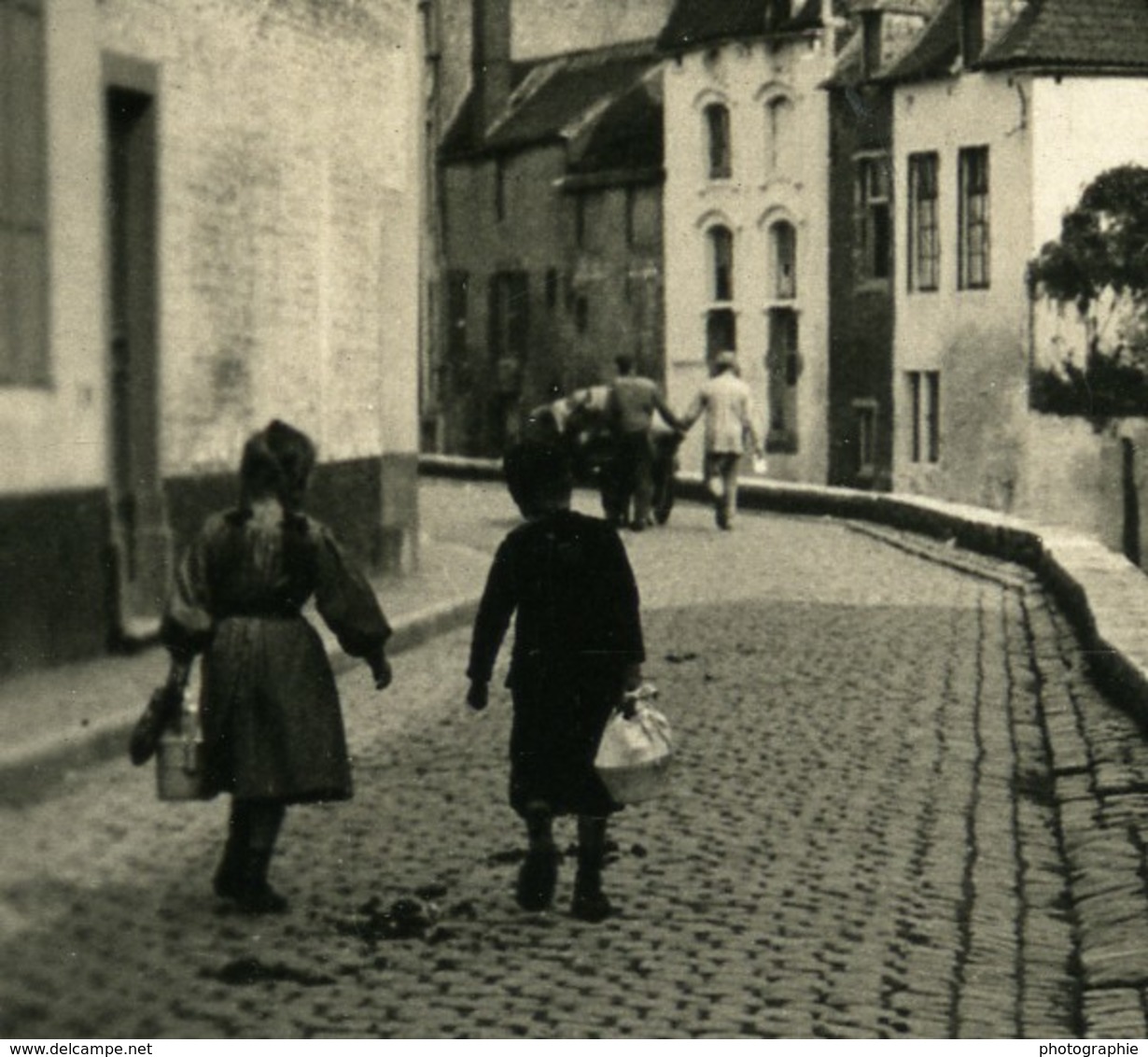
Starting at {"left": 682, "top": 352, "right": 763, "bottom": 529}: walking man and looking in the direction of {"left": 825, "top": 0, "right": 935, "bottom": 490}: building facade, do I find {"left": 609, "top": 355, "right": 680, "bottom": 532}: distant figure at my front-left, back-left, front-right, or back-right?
back-left

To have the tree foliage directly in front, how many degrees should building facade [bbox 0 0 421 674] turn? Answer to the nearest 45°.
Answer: approximately 90° to its left

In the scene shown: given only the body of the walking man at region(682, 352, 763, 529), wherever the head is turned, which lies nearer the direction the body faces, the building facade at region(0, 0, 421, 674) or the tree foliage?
the tree foliage

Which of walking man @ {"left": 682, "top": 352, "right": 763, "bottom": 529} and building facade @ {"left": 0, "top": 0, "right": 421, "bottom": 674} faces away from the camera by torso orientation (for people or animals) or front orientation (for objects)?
the walking man

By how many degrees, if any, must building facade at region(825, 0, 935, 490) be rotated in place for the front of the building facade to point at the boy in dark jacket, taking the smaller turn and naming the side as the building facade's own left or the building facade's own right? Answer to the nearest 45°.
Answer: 0° — it already faces them

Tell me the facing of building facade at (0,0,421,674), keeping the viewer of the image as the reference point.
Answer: facing the viewer and to the right of the viewer

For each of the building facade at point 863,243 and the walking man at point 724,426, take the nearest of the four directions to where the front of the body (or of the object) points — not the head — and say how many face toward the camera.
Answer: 1

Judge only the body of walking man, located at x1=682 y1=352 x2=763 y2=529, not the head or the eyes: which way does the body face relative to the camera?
away from the camera

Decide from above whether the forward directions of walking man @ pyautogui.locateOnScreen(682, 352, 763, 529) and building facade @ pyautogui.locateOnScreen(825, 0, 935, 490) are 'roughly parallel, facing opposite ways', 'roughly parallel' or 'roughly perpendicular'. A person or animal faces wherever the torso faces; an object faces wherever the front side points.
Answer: roughly parallel, facing opposite ways

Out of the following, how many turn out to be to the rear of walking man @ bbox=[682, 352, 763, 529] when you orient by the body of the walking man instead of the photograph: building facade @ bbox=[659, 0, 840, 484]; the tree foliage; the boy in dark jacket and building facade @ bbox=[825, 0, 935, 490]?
1

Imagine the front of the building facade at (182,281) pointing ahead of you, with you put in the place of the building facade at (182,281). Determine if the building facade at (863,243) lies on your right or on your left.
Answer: on your left

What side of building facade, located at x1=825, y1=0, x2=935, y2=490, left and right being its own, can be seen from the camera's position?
front

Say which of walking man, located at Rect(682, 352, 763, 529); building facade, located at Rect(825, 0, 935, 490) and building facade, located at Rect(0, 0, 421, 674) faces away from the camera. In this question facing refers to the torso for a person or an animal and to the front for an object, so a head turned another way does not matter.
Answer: the walking man

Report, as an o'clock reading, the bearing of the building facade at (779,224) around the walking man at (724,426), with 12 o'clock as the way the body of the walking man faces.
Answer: The building facade is roughly at 12 o'clock from the walking man.

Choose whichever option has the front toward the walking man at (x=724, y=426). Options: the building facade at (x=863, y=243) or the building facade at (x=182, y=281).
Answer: the building facade at (x=863, y=243)
